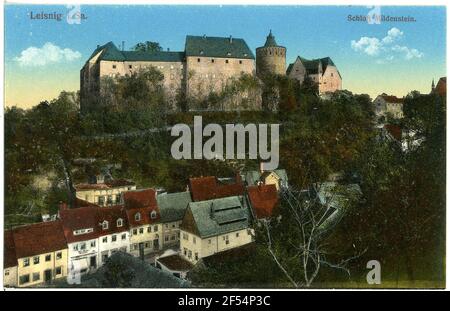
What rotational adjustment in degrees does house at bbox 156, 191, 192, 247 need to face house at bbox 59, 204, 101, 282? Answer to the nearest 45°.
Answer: approximately 90° to its right

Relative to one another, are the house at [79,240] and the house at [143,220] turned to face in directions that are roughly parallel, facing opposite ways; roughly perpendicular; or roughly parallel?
roughly parallel

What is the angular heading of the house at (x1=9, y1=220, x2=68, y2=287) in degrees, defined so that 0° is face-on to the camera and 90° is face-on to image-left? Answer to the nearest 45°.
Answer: approximately 315°

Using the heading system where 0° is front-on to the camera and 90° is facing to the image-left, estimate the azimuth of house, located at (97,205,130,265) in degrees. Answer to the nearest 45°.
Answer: approximately 315°

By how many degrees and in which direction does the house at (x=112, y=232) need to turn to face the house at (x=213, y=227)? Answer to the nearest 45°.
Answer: approximately 45° to its left

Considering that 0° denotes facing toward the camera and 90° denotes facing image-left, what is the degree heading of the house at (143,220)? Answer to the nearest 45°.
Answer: approximately 315°

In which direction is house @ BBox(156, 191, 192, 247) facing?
toward the camera

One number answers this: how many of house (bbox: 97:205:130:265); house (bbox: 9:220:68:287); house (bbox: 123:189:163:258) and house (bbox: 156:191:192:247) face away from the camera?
0

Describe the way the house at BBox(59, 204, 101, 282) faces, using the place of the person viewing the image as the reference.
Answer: facing the viewer and to the right of the viewer

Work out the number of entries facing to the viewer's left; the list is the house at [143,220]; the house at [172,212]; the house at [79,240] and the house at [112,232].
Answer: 0
